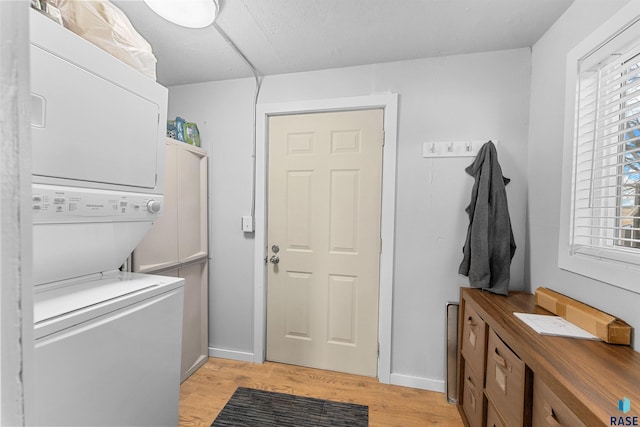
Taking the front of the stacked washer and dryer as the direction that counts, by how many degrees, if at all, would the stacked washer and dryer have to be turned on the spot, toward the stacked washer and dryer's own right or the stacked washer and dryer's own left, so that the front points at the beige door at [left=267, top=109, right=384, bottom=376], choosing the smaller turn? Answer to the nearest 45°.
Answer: approximately 45° to the stacked washer and dryer's own left

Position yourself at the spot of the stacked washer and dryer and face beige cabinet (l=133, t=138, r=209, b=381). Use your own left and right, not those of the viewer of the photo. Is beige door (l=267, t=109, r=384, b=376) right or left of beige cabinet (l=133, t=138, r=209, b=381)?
right

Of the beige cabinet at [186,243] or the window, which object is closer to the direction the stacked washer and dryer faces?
the window

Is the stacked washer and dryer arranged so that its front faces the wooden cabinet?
yes

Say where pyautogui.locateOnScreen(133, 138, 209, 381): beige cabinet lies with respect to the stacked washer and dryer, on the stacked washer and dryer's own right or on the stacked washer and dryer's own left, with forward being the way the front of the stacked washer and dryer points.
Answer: on the stacked washer and dryer's own left

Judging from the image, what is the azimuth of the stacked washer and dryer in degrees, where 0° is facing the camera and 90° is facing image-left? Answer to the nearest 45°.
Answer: approximately 315°
